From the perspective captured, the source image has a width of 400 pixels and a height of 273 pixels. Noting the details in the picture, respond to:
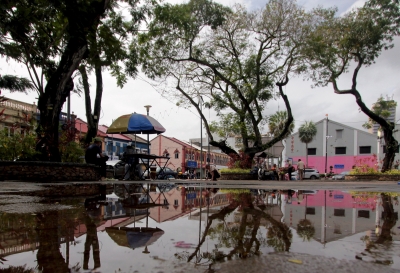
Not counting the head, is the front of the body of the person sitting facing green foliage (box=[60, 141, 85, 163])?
no

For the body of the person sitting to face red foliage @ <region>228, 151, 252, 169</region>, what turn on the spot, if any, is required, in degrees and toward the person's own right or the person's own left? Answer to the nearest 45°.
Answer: approximately 45° to the person's own left
